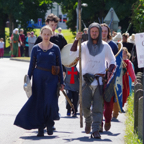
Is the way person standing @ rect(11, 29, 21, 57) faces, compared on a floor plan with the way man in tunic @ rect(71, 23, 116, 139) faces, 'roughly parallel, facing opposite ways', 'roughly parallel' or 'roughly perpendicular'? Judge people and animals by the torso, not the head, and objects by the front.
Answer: roughly parallel

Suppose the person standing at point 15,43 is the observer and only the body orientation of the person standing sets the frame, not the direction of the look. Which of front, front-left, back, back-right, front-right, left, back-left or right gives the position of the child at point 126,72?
front

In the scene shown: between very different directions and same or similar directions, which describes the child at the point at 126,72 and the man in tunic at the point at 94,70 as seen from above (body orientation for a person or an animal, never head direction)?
same or similar directions

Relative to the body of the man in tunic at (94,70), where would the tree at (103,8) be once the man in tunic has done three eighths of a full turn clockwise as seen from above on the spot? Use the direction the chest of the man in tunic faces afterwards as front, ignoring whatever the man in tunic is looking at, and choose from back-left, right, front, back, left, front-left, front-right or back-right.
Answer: front-right

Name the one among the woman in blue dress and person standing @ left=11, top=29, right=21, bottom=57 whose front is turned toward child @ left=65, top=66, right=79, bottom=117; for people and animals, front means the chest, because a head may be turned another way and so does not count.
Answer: the person standing

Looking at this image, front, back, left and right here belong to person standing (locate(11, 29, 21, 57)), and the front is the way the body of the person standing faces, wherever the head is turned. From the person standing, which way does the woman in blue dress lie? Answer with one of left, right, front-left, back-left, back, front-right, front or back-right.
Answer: front

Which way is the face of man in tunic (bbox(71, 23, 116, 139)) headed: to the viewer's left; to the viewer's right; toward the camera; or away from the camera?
toward the camera

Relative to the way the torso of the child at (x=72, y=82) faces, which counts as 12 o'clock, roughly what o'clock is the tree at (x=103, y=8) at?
The tree is roughly at 6 o'clock from the child.

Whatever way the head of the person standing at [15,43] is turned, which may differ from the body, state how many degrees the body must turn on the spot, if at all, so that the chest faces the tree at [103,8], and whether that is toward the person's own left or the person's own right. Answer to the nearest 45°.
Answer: approximately 135° to the person's own left

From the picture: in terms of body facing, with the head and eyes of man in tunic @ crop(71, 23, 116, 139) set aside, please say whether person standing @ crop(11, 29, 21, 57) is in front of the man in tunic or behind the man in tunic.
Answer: behind

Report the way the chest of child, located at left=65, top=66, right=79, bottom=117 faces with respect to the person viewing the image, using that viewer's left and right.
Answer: facing the viewer

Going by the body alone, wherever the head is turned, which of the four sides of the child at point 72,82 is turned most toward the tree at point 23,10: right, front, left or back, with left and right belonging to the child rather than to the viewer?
back

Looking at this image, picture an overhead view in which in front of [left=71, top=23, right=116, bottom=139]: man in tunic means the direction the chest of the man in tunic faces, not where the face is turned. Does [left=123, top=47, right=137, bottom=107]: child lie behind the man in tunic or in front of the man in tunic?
behind

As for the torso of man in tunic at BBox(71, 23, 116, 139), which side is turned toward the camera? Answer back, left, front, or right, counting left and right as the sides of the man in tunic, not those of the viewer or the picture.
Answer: front

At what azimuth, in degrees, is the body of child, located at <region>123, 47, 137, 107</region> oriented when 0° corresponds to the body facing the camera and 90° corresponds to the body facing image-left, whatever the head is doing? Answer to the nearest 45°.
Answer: approximately 0°
